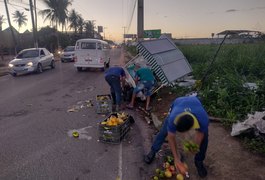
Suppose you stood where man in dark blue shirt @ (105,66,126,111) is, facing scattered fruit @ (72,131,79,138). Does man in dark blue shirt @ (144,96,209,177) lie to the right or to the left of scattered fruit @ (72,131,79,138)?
left

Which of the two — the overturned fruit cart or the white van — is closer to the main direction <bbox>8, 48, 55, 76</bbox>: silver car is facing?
the overturned fruit cart

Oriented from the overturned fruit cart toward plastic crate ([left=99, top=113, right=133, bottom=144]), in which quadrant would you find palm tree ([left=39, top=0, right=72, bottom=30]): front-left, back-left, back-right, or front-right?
back-right

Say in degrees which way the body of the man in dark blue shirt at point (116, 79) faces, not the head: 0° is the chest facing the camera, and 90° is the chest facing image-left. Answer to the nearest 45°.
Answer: approximately 225°

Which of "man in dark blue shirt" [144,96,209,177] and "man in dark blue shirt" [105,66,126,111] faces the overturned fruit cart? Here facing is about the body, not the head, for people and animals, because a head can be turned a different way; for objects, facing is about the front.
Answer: "man in dark blue shirt" [105,66,126,111]

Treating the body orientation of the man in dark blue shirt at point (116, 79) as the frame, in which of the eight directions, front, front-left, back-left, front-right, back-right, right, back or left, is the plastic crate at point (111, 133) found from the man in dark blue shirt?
back-right

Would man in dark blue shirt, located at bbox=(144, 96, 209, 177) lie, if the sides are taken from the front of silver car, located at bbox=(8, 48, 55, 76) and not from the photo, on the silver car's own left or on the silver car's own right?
on the silver car's own left

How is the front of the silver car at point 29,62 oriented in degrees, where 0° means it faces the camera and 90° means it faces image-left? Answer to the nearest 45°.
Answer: approximately 45°
